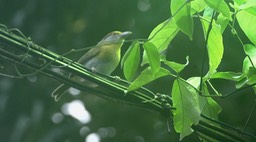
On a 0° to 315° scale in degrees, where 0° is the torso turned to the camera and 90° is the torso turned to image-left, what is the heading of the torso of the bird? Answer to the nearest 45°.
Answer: approximately 270°
